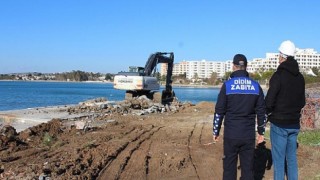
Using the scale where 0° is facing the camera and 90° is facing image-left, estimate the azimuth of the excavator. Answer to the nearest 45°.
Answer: approximately 225°

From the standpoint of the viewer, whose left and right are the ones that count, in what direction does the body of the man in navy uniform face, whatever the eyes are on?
facing away from the viewer

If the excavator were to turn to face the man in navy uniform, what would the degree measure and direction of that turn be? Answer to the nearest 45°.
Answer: approximately 135° to its right

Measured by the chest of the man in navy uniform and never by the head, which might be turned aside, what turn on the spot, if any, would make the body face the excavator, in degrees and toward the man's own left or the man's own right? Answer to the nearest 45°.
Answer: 0° — they already face it
